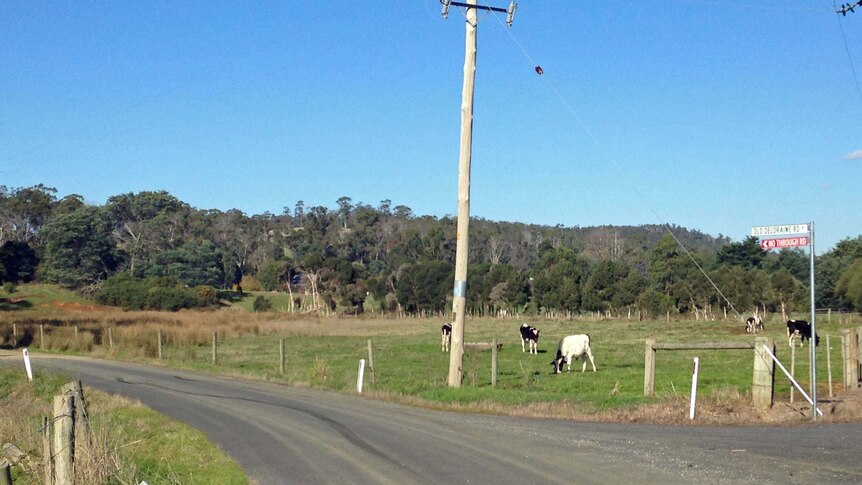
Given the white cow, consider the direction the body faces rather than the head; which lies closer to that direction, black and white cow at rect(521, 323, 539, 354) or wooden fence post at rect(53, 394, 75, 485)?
the wooden fence post

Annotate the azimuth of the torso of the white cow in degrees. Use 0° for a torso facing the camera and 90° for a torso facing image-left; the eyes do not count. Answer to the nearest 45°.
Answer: approximately 45°

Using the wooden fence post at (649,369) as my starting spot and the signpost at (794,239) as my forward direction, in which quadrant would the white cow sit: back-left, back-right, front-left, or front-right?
back-left

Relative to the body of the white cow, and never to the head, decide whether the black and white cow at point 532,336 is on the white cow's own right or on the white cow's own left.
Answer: on the white cow's own right

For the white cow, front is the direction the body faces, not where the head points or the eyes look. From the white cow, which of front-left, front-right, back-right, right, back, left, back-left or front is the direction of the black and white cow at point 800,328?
back
